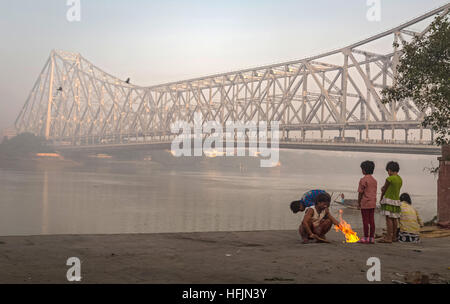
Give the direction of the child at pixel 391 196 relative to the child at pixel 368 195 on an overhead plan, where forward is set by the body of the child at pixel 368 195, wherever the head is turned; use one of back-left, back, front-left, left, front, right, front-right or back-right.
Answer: right

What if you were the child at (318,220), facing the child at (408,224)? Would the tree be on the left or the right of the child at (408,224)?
left

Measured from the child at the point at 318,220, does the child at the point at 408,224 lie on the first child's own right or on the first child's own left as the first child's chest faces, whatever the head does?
on the first child's own left

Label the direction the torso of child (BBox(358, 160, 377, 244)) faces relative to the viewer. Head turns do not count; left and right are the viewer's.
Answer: facing away from the viewer and to the left of the viewer

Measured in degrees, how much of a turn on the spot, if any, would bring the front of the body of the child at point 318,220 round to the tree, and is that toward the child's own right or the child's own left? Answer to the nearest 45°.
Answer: approximately 90° to the child's own left

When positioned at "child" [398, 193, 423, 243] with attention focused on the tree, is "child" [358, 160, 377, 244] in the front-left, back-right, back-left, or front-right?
back-left

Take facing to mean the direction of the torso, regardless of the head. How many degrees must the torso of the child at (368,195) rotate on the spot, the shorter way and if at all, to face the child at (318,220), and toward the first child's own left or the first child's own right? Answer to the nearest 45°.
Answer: approximately 45° to the first child's own left

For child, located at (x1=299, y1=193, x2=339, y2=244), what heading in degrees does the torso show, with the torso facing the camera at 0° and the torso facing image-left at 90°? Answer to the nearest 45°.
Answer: approximately 315°

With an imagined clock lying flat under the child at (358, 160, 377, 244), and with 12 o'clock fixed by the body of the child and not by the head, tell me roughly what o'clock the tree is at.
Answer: The tree is roughly at 2 o'clock from the child.

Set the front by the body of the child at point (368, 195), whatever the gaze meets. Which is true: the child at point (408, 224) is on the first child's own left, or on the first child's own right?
on the first child's own right

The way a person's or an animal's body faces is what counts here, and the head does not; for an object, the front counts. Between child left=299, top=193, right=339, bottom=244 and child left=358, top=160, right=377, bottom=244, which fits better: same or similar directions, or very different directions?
very different directions
